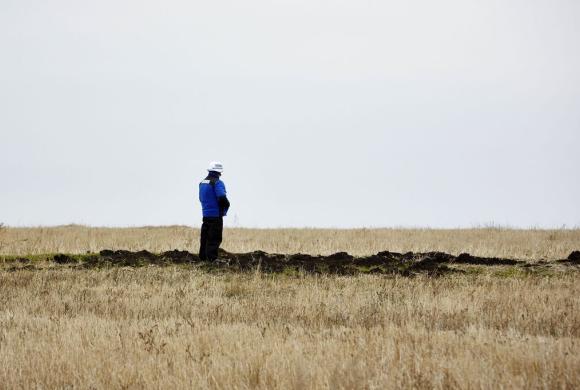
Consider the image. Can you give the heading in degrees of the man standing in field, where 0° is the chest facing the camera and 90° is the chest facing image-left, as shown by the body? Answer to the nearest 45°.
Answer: approximately 225°
